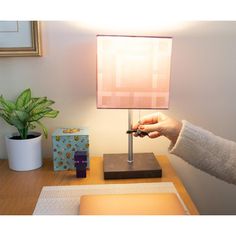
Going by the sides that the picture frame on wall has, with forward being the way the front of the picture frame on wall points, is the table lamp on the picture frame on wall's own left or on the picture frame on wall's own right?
on the picture frame on wall's own left

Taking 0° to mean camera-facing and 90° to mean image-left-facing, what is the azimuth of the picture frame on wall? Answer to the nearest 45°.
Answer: approximately 0°
